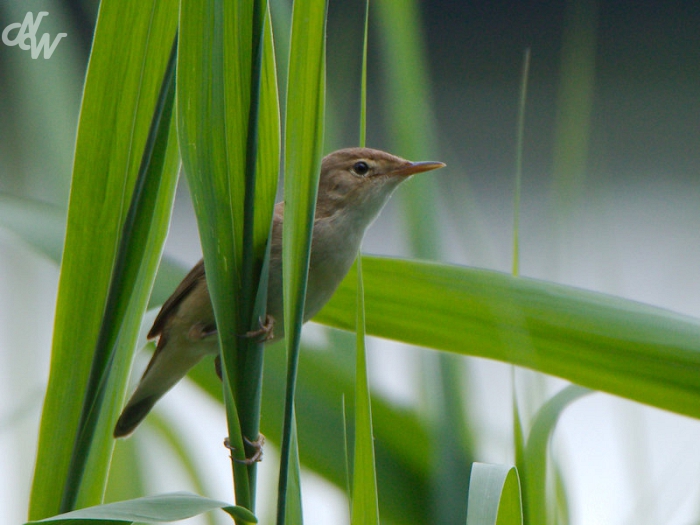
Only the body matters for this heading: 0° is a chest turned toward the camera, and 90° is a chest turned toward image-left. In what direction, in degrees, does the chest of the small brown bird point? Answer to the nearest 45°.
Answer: approximately 270°
